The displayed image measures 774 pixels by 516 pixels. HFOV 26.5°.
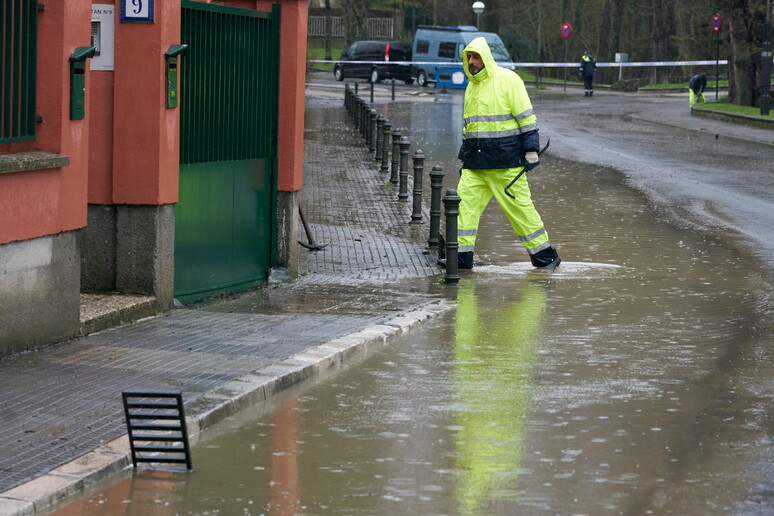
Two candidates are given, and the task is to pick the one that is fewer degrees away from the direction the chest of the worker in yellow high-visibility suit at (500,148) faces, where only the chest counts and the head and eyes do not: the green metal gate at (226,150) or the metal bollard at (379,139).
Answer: the green metal gate

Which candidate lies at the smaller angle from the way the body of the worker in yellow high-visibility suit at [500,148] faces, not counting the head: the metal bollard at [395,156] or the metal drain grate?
the metal drain grate

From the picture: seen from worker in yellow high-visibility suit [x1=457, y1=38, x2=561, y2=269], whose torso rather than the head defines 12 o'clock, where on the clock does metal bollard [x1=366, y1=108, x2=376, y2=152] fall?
The metal bollard is roughly at 4 o'clock from the worker in yellow high-visibility suit.

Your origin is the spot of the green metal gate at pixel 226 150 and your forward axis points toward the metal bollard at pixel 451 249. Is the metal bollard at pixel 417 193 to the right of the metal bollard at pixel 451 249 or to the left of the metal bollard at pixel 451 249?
left

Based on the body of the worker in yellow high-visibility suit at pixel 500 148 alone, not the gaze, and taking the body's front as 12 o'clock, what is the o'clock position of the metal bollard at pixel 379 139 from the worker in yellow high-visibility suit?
The metal bollard is roughly at 4 o'clock from the worker in yellow high-visibility suit.

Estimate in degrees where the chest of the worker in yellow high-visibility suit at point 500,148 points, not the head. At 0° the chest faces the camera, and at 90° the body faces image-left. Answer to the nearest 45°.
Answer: approximately 45°

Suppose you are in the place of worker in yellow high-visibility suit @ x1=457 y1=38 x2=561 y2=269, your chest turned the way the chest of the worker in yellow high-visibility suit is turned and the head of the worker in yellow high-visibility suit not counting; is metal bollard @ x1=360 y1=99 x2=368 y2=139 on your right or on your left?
on your right

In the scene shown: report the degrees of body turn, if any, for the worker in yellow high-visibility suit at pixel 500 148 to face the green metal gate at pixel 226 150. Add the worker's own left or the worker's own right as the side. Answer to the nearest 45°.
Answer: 0° — they already face it

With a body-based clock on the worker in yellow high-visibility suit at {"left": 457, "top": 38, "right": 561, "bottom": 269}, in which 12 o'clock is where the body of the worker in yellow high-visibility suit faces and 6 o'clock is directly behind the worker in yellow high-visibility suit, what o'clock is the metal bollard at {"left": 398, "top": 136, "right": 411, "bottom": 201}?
The metal bollard is roughly at 4 o'clock from the worker in yellow high-visibility suit.
